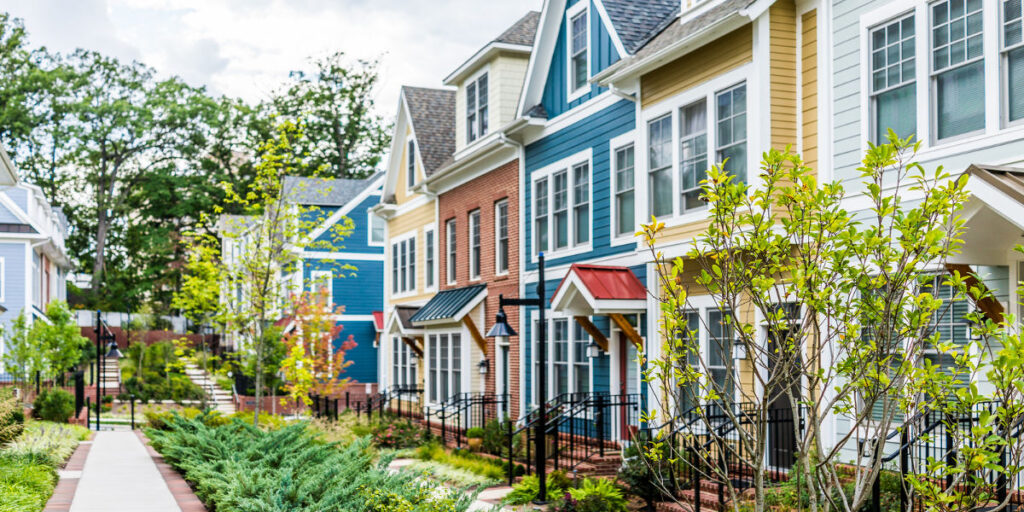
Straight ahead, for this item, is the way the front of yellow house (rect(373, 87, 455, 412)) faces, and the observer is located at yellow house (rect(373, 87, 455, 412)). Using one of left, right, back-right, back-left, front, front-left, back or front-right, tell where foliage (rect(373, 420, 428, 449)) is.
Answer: front-left

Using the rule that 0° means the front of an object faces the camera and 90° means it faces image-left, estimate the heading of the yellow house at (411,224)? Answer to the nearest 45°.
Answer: approximately 45°

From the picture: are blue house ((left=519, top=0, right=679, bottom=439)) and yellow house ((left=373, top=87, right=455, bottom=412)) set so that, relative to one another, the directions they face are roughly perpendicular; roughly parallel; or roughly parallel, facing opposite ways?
roughly parallel

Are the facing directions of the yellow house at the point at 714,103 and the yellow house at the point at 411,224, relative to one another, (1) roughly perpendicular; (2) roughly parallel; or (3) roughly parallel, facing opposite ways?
roughly parallel

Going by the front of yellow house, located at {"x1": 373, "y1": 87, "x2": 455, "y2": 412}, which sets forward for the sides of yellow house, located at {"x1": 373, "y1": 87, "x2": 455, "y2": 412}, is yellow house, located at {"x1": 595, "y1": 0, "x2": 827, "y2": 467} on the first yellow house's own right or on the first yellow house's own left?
on the first yellow house's own left

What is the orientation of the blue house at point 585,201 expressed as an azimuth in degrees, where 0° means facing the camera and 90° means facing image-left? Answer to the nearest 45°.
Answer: approximately 45°

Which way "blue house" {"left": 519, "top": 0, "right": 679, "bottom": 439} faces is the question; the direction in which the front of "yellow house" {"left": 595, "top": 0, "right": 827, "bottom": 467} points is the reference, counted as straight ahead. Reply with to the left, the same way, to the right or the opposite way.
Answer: the same way

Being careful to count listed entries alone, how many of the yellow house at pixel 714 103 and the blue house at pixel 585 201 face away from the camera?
0

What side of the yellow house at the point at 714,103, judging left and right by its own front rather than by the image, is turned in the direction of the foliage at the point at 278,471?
front

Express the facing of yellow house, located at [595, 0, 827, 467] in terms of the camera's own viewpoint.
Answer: facing the viewer and to the left of the viewer

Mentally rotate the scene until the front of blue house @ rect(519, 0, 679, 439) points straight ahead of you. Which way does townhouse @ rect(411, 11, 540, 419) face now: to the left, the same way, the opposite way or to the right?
the same way
